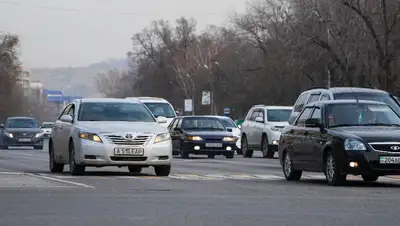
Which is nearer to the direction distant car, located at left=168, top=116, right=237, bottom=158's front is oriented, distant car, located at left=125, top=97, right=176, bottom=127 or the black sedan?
the black sedan

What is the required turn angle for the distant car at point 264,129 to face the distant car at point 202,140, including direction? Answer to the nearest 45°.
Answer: approximately 90° to its right

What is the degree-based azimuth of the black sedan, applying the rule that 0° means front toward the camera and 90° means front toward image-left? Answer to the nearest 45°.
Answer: approximately 315°

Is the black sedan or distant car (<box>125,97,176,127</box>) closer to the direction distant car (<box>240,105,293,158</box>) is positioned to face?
the black sedan

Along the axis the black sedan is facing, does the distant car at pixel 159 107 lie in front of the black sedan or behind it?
behind

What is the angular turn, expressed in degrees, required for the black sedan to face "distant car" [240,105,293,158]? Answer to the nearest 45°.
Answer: approximately 135° to its left

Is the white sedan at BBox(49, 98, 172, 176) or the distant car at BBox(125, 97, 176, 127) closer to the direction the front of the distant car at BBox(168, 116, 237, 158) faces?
the white sedan

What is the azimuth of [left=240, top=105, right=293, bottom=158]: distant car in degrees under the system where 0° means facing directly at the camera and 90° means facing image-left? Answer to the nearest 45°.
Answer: approximately 315°

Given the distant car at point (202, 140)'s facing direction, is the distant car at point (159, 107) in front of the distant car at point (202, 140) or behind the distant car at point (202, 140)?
behind

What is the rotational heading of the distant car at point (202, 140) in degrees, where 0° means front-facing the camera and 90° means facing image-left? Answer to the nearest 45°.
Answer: approximately 0°
